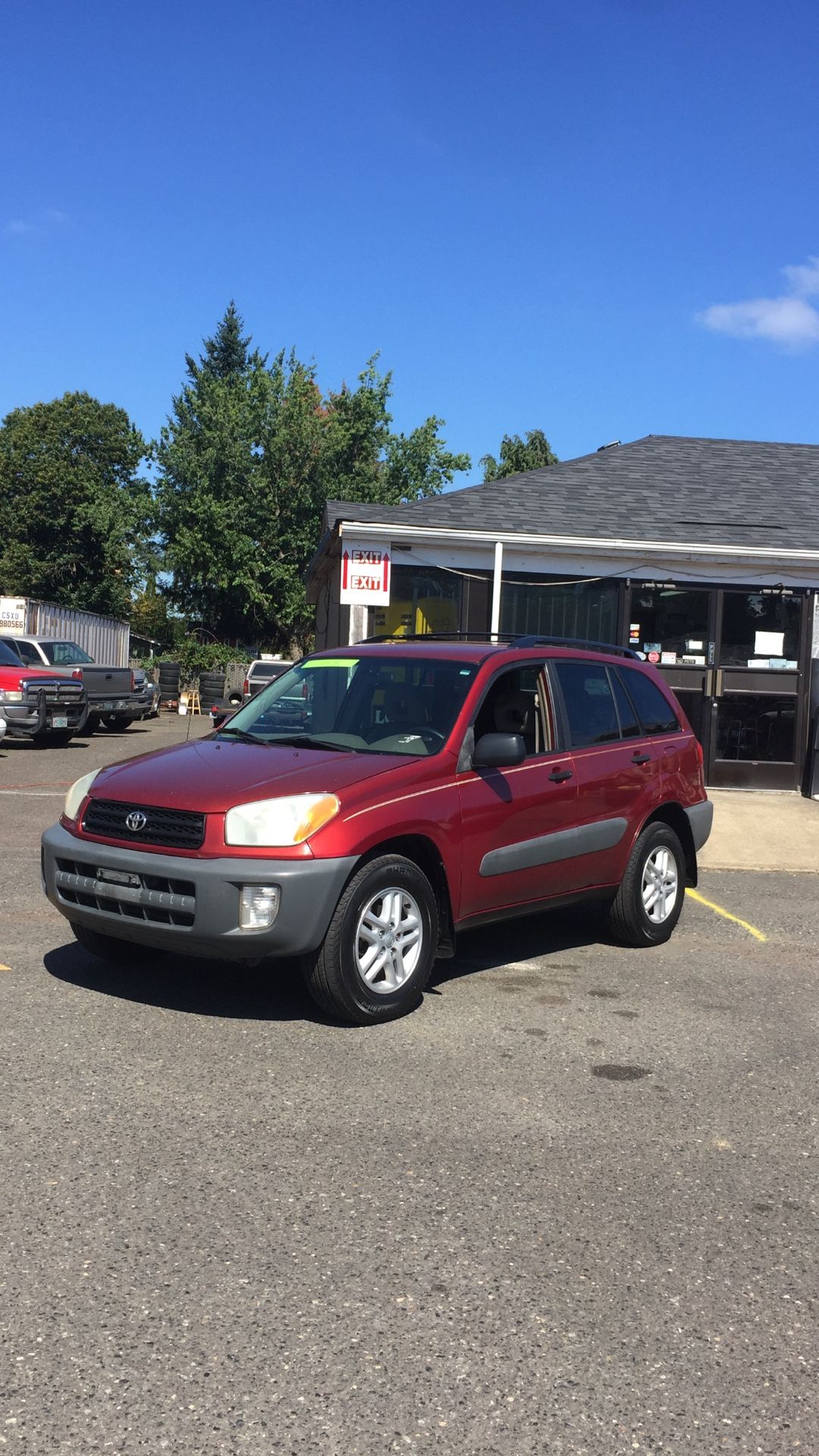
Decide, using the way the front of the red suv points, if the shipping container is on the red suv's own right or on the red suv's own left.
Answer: on the red suv's own right

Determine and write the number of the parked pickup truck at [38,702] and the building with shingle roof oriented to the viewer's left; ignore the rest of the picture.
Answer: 0

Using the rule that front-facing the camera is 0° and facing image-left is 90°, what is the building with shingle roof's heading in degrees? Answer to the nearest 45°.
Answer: approximately 0°

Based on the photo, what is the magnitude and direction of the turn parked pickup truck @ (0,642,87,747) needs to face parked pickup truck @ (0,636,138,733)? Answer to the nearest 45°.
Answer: approximately 135° to its left

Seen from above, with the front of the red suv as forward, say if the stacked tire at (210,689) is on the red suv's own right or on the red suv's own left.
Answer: on the red suv's own right

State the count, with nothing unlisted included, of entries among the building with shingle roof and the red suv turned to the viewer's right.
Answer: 0

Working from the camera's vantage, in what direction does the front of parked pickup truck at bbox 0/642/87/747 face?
facing the viewer and to the right of the viewer

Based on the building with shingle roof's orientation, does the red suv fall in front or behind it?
in front

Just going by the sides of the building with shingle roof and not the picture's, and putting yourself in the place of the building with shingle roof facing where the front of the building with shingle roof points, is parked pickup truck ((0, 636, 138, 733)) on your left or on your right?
on your right
